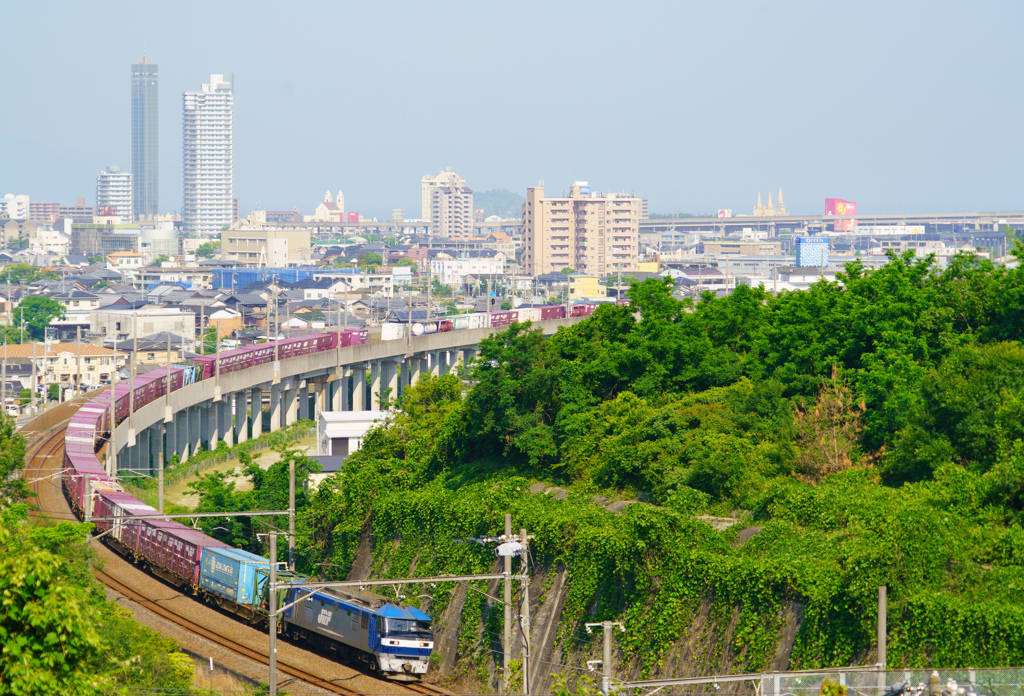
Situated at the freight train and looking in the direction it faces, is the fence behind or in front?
in front

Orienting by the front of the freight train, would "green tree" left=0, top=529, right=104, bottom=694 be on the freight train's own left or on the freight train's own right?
on the freight train's own right

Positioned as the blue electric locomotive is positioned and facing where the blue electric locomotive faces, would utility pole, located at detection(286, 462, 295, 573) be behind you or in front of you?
behind

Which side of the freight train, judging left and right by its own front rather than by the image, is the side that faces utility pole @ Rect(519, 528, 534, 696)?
front

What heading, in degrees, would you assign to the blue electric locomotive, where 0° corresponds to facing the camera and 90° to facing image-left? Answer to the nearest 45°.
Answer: approximately 315°

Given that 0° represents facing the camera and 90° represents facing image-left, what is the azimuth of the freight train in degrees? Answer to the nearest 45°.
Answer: approximately 315°

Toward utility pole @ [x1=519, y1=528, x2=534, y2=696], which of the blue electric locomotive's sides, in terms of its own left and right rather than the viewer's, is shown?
front

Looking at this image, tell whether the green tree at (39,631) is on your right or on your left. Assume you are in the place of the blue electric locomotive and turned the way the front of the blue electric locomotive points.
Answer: on your right
